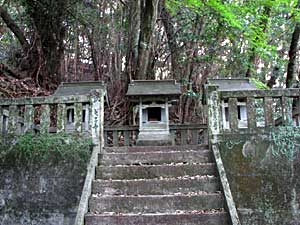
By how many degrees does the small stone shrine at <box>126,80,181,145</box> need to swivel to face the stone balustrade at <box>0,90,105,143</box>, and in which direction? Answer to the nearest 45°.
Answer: approximately 45° to its right

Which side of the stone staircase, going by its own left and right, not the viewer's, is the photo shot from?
front

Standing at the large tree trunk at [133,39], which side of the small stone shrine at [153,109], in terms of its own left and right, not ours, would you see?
back

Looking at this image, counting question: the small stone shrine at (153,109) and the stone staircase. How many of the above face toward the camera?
2

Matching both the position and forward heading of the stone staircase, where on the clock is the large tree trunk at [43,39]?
The large tree trunk is roughly at 5 o'clock from the stone staircase.

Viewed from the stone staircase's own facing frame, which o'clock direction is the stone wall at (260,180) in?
The stone wall is roughly at 9 o'clock from the stone staircase.

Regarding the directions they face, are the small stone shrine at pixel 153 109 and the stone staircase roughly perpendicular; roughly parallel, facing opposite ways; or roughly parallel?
roughly parallel

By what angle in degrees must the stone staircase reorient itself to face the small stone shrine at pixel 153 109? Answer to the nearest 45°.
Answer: approximately 180°

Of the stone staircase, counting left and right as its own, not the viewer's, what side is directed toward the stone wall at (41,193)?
right

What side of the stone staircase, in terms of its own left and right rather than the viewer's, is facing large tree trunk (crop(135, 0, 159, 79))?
back

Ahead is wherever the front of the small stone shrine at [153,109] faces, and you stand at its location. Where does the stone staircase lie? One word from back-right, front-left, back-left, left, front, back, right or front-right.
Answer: front

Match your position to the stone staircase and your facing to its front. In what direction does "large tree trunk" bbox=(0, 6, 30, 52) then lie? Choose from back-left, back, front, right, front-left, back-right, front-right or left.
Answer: back-right

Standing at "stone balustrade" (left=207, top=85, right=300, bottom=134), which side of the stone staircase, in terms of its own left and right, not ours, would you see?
left

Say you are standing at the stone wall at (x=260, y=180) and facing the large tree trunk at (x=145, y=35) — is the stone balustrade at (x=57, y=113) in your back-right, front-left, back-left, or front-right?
front-left

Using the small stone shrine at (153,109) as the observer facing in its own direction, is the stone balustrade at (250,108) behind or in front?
in front
